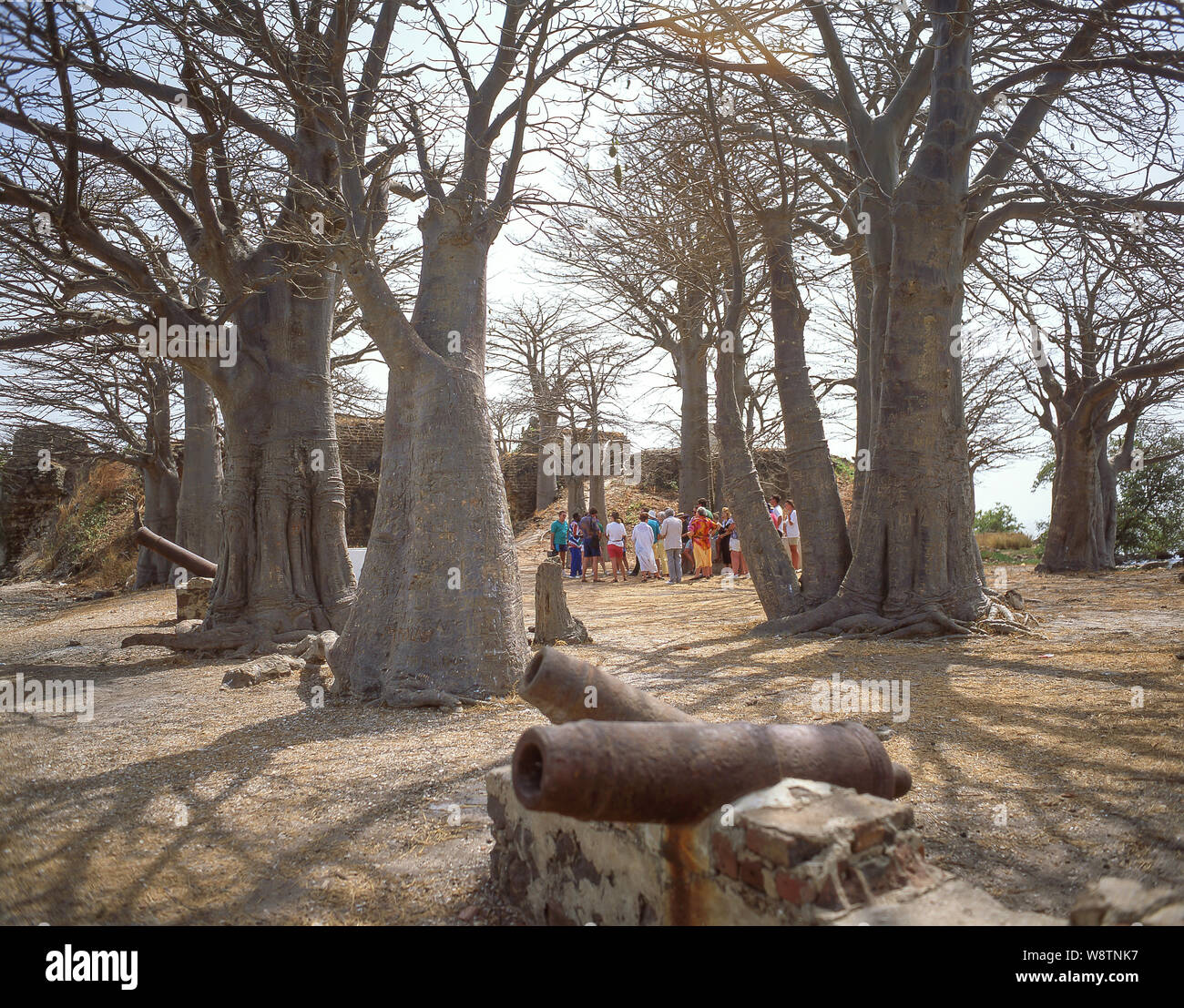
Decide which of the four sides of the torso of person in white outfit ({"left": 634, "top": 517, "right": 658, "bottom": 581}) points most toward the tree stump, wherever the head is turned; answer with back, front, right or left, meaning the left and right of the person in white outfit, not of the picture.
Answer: back

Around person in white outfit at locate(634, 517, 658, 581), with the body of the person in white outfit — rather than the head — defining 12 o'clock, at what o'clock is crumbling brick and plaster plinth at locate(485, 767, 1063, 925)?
The crumbling brick and plaster plinth is roughly at 6 o'clock from the person in white outfit.

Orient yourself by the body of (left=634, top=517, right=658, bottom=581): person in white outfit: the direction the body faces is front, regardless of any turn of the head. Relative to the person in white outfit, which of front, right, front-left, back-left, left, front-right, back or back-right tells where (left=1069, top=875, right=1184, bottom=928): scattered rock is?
back

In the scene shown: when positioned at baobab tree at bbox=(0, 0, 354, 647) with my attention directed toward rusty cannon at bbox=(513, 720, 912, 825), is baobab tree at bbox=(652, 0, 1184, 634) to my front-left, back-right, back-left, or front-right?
front-left

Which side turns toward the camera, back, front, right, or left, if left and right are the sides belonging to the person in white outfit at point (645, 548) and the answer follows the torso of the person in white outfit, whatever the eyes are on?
back
